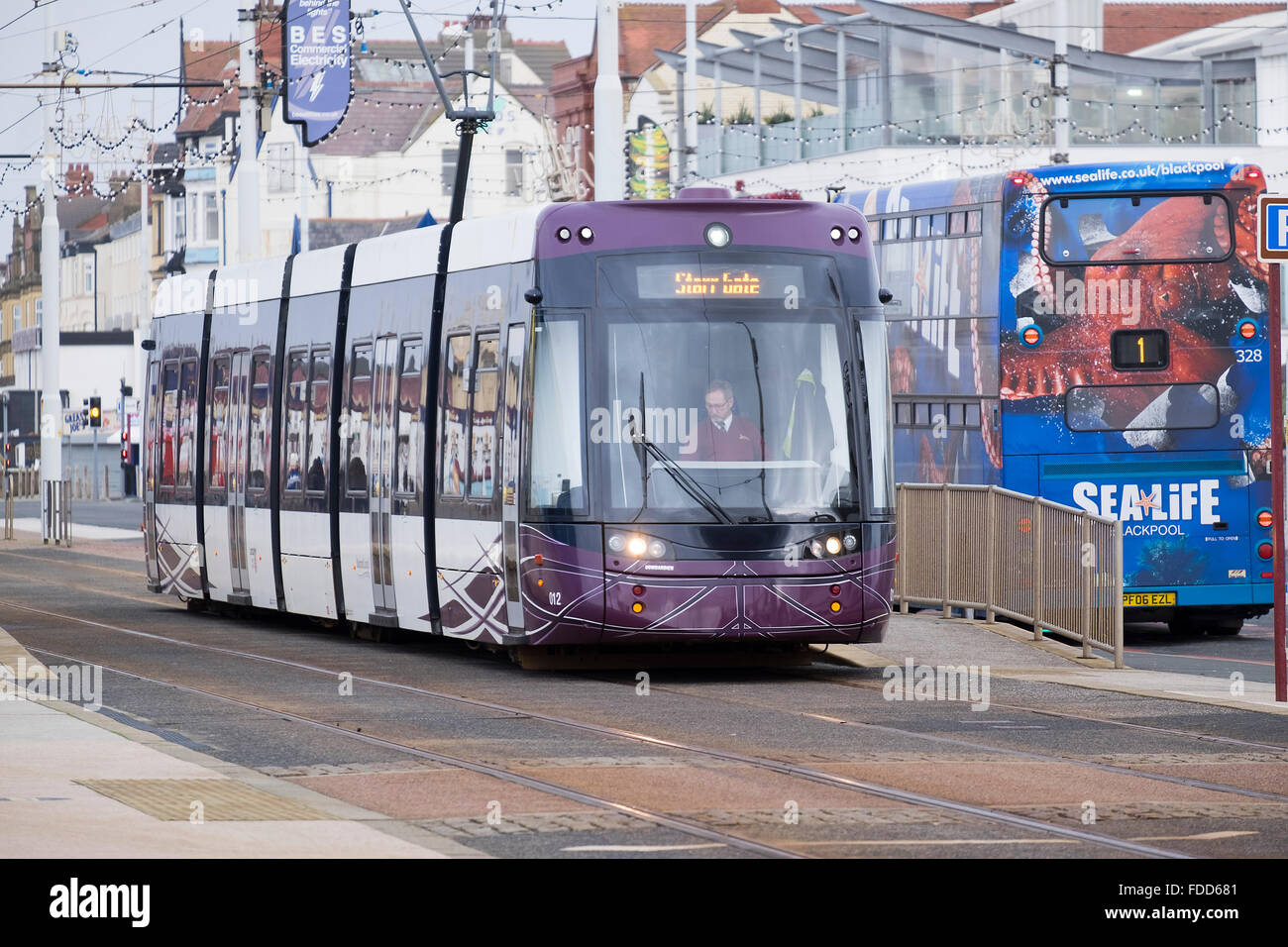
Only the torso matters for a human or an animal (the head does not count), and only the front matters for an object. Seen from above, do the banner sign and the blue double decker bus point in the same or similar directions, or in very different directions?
very different directions

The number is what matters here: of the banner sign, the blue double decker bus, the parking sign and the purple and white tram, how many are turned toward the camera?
3

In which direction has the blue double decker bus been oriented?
away from the camera

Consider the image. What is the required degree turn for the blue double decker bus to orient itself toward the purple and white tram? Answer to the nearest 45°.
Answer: approximately 135° to its left

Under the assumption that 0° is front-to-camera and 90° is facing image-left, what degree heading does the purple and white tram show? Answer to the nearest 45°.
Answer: approximately 0°

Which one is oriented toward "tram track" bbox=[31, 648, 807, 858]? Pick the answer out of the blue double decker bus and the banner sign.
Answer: the banner sign

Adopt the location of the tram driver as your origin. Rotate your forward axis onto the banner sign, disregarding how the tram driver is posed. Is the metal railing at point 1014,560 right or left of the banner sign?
right
